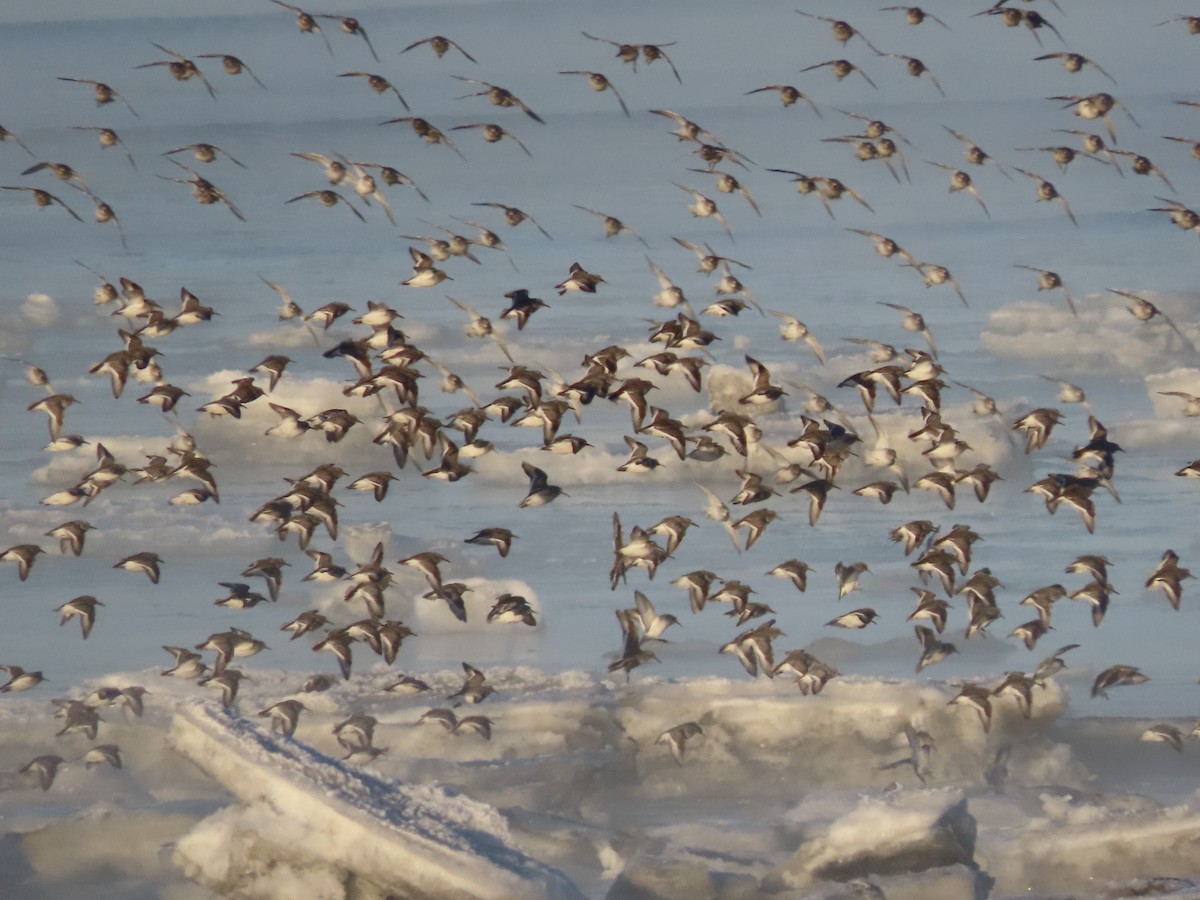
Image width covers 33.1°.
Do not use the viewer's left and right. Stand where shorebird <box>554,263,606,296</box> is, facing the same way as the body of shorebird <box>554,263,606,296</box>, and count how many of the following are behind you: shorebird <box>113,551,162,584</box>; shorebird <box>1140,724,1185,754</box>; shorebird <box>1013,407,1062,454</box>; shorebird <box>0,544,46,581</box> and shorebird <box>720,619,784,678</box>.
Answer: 2

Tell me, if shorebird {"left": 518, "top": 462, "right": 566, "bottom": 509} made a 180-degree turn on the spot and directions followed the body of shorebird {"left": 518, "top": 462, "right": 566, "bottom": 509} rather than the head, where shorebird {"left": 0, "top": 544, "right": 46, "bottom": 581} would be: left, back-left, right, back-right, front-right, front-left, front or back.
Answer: front
